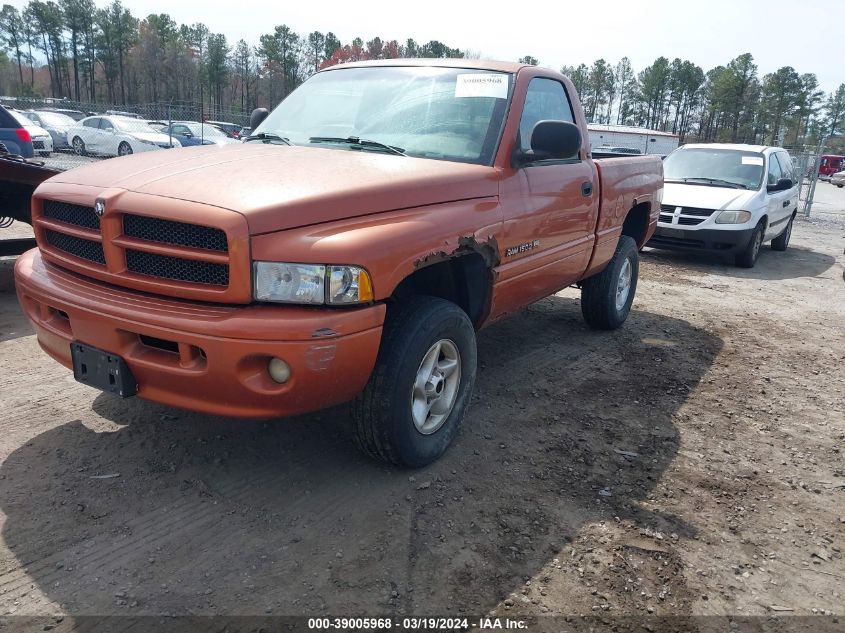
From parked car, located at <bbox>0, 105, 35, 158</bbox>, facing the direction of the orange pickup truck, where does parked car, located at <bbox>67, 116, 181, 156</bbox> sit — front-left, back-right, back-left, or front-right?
back-left

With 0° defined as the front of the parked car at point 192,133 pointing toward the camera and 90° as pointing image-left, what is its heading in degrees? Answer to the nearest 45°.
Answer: approximately 315°

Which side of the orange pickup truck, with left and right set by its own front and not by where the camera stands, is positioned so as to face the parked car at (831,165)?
back

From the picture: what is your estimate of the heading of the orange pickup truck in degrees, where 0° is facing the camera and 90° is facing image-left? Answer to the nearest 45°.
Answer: approximately 45°

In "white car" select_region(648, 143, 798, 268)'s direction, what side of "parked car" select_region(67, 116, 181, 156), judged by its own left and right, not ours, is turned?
front

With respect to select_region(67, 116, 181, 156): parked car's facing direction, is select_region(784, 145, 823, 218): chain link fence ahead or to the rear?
ahead

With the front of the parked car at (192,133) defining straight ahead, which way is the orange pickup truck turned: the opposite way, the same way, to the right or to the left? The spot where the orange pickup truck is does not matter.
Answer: to the right

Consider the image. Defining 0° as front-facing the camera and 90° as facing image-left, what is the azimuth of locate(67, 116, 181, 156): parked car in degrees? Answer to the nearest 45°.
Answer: approximately 315°

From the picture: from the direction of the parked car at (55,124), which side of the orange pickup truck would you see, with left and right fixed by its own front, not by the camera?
right

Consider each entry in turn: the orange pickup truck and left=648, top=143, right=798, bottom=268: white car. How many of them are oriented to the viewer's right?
0

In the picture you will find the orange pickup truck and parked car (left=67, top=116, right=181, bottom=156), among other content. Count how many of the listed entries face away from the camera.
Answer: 0

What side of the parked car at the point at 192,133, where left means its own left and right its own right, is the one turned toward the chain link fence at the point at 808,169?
front

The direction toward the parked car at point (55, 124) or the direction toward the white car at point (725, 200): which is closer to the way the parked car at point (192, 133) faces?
the white car

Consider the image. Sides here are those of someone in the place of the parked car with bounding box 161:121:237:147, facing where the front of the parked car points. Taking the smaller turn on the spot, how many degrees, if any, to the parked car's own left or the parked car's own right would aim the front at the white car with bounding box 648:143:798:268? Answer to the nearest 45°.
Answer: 0° — it already faces it
